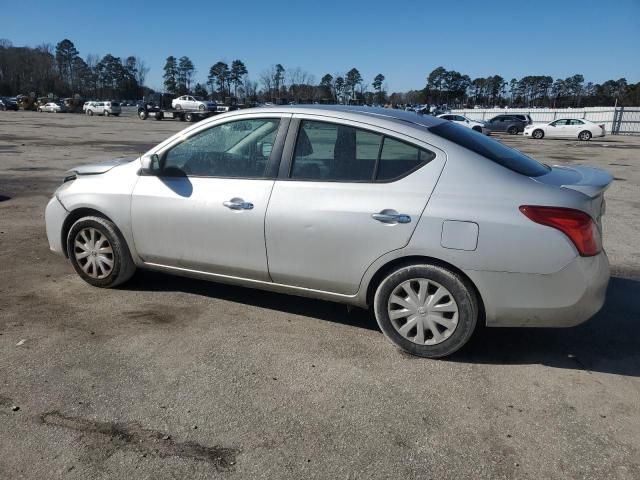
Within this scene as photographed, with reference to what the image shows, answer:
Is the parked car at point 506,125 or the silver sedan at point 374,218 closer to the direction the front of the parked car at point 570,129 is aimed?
the parked car

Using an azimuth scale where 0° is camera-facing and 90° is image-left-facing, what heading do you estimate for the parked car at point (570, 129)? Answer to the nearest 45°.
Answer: approximately 90°

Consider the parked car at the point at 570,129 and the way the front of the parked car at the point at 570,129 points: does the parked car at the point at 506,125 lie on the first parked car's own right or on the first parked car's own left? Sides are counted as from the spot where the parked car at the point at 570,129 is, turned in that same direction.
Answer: on the first parked car's own right

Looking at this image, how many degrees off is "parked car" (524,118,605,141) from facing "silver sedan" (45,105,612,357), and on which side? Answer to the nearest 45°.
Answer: approximately 90° to its left
